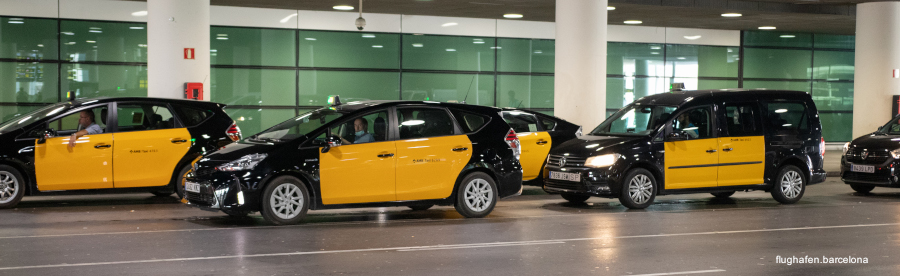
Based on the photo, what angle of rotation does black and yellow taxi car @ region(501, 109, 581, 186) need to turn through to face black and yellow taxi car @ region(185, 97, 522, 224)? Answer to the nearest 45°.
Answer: approximately 45° to its left

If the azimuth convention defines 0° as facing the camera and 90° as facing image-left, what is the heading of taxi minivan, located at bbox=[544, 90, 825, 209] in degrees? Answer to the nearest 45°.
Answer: approximately 45°

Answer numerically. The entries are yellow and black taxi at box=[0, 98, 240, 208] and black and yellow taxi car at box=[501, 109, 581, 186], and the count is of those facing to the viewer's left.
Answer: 2

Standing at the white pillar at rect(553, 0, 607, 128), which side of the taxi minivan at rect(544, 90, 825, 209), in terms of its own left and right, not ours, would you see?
right

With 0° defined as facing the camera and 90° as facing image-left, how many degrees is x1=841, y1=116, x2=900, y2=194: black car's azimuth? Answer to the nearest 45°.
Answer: approximately 45°

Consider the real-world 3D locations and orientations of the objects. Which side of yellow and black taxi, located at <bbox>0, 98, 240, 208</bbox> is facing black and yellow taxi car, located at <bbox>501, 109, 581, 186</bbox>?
back

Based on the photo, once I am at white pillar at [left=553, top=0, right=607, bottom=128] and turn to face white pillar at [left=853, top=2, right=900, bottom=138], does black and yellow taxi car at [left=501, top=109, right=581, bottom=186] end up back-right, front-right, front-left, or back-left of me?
back-right

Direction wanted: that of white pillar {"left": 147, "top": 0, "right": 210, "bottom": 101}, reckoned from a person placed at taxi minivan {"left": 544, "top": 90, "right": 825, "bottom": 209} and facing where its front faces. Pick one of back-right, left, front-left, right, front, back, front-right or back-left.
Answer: front-right

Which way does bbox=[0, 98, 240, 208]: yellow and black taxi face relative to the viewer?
to the viewer's left

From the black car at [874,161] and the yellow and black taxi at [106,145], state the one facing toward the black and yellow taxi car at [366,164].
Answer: the black car

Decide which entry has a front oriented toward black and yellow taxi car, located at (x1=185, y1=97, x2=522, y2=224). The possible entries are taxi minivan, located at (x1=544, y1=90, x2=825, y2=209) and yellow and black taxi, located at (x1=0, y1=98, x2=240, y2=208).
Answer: the taxi minivan

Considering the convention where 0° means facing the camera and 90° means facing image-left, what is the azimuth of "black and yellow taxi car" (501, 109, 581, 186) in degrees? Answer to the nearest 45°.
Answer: approximately 90°

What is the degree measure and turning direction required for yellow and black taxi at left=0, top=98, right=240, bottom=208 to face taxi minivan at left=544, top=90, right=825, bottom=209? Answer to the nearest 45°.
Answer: approximately 180°
